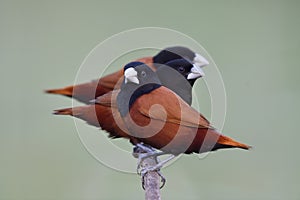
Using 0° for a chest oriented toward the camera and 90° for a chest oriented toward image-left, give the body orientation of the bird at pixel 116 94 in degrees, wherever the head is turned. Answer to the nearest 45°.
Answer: approximately 270°

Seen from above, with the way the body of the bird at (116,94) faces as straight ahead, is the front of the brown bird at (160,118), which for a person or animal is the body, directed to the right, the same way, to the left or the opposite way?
the opposite way

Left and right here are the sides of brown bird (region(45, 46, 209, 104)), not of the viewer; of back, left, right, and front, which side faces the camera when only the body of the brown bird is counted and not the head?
right

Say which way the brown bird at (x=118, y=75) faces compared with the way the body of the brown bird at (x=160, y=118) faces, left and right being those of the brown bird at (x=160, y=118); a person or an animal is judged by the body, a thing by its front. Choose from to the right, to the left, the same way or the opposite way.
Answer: the opposite way

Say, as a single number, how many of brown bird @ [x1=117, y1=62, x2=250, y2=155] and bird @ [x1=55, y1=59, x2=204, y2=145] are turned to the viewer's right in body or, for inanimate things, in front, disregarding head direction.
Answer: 1

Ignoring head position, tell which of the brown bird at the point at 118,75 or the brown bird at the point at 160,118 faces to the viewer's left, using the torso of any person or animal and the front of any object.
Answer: the brown bird at the point at 160,118

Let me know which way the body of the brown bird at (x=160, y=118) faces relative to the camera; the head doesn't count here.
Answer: to the viewer's left
